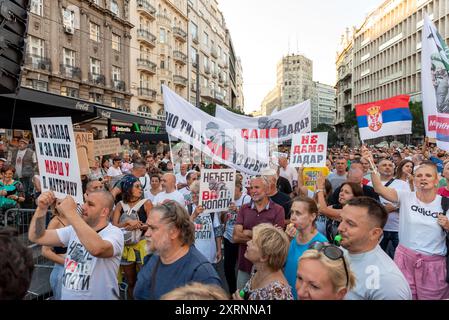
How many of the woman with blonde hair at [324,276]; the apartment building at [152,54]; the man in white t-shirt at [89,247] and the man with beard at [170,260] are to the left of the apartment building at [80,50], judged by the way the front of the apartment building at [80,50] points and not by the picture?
1

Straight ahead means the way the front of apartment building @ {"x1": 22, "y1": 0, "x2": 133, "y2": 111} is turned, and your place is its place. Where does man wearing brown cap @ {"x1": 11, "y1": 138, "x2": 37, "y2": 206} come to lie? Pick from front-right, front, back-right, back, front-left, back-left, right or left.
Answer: front-right

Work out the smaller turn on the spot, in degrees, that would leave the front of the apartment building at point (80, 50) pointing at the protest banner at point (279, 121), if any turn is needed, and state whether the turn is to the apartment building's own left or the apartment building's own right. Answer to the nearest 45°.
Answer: approximately 45° to the apartment building's own right

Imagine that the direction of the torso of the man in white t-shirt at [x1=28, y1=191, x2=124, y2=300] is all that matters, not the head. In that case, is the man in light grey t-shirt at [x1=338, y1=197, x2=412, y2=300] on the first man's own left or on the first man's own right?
on the first man's own left

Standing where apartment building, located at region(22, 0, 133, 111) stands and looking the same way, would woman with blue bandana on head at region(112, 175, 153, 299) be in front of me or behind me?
in front

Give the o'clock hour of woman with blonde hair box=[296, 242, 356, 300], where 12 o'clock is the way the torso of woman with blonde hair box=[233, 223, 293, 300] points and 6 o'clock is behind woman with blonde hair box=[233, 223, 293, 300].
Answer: woman with blonde hair box=[296, 242, 356, 300] is roughly at 8 o'clock from woman with blonde hair box=[233, 223, 293, 300].

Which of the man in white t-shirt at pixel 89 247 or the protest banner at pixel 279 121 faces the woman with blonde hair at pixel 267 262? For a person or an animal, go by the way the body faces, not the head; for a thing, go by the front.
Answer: the protest banner

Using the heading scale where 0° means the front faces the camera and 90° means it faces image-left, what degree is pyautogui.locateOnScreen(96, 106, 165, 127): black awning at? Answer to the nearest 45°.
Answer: approximately 315°

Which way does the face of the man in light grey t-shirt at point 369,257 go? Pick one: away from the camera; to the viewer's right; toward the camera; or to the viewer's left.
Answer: to the viewer's left

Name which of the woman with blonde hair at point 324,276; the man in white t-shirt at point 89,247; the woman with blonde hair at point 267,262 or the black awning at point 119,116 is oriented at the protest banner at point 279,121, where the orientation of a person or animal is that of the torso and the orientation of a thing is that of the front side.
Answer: the black awning

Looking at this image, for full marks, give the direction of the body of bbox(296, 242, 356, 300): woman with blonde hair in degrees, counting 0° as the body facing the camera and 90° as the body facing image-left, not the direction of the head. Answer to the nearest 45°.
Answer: approximately 45°

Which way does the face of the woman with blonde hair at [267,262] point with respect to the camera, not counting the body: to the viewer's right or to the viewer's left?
to the viewer's left

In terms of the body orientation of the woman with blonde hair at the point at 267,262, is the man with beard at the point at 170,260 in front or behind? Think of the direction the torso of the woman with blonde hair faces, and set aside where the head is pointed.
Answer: in front
